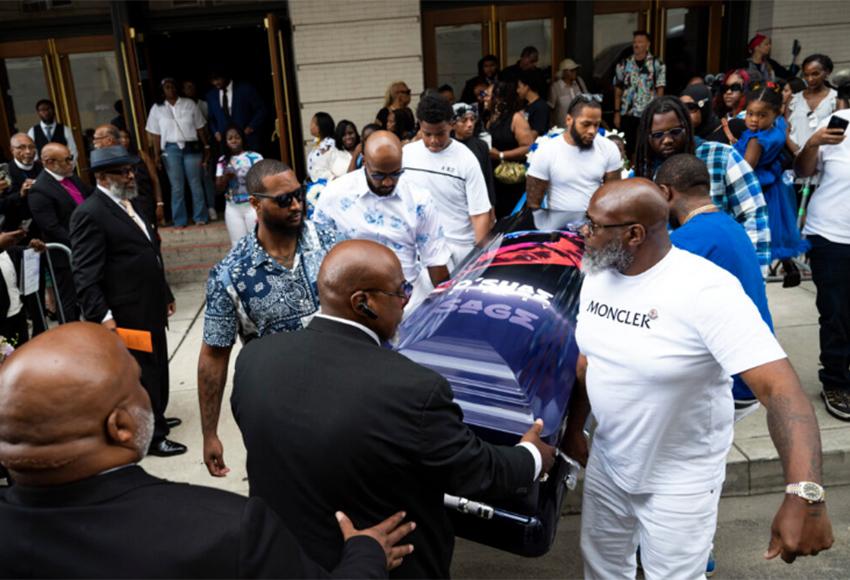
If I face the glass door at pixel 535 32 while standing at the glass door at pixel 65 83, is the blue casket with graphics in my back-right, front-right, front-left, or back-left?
front-right

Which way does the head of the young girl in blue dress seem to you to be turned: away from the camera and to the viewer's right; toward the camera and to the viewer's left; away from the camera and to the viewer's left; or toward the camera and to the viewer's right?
toward the camera and to the viewer's left

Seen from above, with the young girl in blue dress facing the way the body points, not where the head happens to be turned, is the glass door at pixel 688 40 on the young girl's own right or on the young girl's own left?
on the young girl's own right

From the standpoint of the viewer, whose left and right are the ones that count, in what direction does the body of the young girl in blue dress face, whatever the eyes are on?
facing the viewer and to the left of the viewer

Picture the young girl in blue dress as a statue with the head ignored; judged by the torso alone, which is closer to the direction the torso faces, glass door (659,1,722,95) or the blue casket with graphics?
the blue casket with graphics

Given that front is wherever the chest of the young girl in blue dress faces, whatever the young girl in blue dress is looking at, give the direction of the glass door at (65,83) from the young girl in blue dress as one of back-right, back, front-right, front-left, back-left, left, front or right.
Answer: front-right

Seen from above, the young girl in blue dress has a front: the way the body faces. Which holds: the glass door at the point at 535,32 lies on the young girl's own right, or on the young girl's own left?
on the young girl's own right

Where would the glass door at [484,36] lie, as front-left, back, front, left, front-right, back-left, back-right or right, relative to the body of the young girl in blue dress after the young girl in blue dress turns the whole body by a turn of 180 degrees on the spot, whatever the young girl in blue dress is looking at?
left

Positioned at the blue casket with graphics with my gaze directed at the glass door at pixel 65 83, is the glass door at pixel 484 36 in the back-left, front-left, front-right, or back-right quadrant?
front-right

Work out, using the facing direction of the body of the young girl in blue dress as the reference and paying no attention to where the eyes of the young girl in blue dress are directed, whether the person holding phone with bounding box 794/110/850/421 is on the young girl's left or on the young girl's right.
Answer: on the young girl's left

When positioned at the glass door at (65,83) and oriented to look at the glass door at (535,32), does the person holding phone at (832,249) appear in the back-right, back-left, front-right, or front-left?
front-right

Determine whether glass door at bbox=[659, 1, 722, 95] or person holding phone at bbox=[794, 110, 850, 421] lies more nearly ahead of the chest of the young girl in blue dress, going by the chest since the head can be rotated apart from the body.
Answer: the person holding phone
